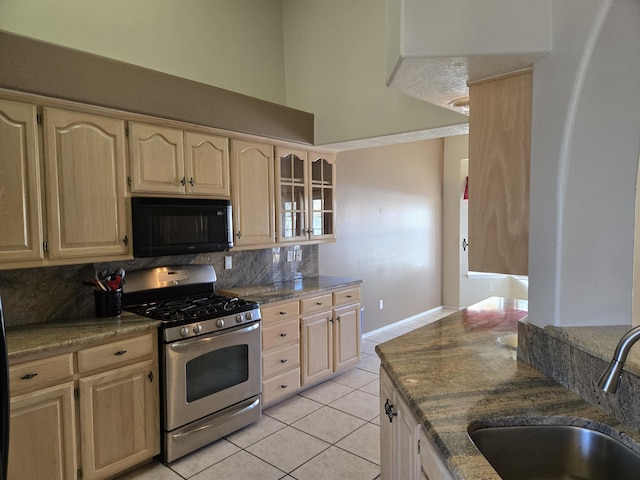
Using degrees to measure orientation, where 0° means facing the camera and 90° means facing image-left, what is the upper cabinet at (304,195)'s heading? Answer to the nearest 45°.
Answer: approximately 315°

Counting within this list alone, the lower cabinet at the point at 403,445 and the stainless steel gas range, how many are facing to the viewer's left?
1

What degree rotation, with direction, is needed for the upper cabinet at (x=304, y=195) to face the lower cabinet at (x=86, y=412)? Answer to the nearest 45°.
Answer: approximately 90° to its right

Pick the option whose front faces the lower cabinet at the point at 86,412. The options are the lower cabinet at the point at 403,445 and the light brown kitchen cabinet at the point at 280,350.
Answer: the lower cabinet at the point at 403,445

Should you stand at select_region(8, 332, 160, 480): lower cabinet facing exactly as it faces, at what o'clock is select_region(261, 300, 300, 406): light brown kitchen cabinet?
The light brown kitchen cabinet is roughly at 10 o'clock from the lower cabinet.

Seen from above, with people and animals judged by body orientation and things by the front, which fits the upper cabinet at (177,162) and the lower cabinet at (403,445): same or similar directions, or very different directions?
very different directions

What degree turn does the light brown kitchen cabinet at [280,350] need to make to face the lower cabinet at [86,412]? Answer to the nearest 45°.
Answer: approximately 90° to its right

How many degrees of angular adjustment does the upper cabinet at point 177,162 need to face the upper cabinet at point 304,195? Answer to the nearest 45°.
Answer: approximately 90° to its left

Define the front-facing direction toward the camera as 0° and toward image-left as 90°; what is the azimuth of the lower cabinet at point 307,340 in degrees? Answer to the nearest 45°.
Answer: approximately 315°

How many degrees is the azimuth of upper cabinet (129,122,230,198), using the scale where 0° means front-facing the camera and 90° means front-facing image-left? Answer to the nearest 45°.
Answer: approximately 315°

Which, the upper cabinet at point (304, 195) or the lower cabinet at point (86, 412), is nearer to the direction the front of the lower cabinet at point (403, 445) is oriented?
the lower cabinet

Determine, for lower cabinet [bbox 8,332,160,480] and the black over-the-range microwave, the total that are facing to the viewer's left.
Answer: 0

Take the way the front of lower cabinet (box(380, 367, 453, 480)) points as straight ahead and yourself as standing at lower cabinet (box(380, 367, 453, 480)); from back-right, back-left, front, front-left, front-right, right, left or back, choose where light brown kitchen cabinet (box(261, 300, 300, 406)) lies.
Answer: front-right
